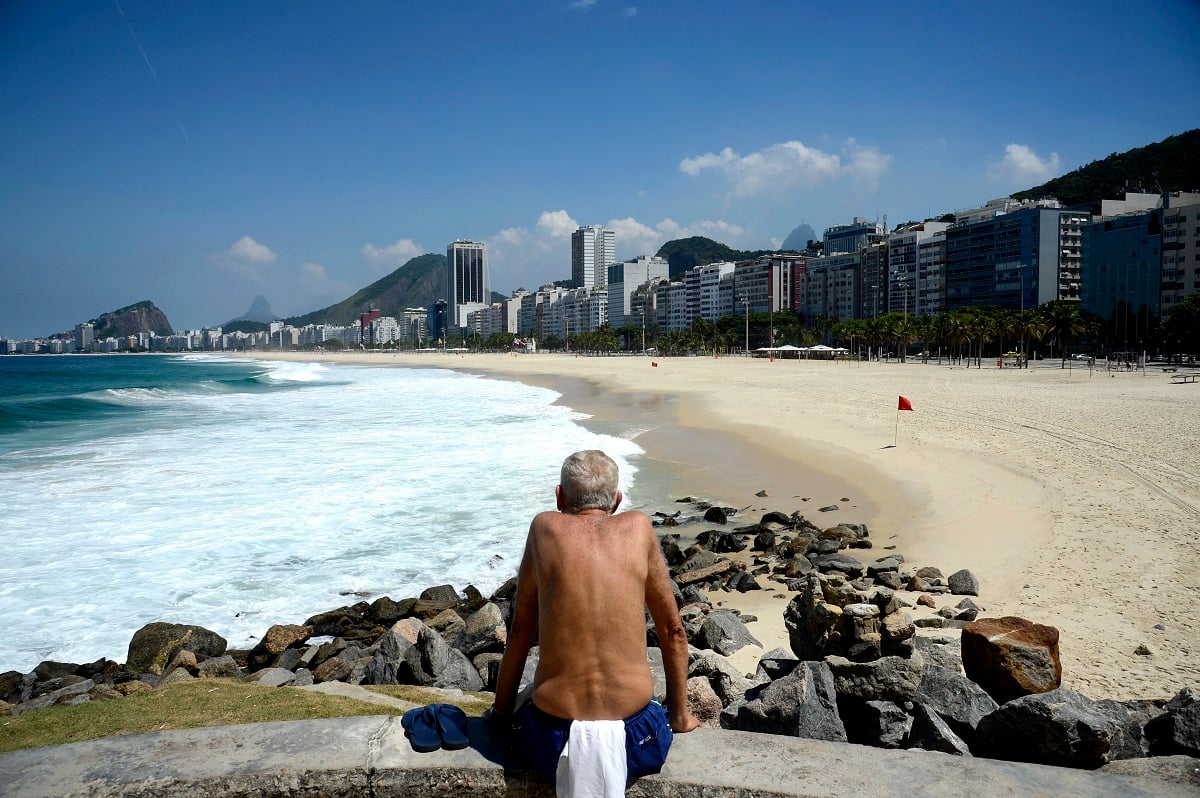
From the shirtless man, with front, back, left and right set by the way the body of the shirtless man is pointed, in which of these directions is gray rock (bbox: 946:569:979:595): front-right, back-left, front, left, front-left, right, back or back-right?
front-right

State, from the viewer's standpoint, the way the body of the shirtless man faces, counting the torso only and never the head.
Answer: away from the camera

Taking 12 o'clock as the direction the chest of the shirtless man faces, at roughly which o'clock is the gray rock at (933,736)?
The gray rock is roughly at 2 o'clock from the shirtless man.

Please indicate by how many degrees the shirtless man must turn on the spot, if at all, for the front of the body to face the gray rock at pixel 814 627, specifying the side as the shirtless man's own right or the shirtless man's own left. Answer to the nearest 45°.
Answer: approximately 45° to the shirtless man's own right

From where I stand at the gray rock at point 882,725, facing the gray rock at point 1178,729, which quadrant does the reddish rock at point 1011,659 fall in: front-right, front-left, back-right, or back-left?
front-left

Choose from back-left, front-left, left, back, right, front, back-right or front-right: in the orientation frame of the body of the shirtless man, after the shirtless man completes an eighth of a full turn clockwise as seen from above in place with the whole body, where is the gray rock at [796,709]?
front

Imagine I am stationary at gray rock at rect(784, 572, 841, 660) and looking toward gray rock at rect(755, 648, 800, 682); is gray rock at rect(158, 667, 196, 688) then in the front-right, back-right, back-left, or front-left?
front-right

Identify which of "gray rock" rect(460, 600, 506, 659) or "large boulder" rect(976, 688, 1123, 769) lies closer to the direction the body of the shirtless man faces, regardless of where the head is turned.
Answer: the gray rock

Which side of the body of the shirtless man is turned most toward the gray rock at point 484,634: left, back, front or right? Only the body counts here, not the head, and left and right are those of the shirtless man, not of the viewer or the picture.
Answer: front

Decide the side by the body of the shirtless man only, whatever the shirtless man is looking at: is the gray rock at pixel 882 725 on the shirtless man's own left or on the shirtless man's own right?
on the shirtless man's own right

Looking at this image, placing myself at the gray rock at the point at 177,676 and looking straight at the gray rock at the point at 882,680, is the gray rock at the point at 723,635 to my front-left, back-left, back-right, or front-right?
front-left

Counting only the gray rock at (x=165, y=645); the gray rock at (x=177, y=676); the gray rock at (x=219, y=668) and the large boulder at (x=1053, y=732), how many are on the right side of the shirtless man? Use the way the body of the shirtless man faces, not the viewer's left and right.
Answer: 1

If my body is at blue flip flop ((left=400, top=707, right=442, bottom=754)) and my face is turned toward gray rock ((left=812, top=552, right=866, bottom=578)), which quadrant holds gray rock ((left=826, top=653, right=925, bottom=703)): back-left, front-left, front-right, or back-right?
front-right

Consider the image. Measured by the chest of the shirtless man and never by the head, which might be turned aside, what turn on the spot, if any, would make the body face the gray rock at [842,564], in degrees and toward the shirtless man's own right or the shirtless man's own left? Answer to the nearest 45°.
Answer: approximately 45° to the shirtless man's own right

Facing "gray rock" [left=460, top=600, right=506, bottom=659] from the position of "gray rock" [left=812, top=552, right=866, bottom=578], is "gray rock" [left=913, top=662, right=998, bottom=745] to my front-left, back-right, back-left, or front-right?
front-left

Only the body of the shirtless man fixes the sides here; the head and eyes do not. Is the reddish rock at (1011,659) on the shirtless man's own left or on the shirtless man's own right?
on the shirtless man's own right

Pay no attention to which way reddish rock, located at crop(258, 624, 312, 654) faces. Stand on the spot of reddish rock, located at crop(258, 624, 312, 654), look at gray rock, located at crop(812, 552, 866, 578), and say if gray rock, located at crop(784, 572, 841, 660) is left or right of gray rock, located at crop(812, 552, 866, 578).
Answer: right

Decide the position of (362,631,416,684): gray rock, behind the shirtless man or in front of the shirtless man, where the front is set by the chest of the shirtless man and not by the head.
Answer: in front

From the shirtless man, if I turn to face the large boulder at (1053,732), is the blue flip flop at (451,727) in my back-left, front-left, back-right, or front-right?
back-left

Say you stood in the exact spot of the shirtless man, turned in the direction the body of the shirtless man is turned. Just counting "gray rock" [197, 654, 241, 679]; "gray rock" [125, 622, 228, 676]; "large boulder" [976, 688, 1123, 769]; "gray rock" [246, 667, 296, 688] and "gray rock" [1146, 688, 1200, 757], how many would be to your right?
2

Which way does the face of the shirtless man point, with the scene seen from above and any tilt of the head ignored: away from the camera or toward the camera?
away from the camera
